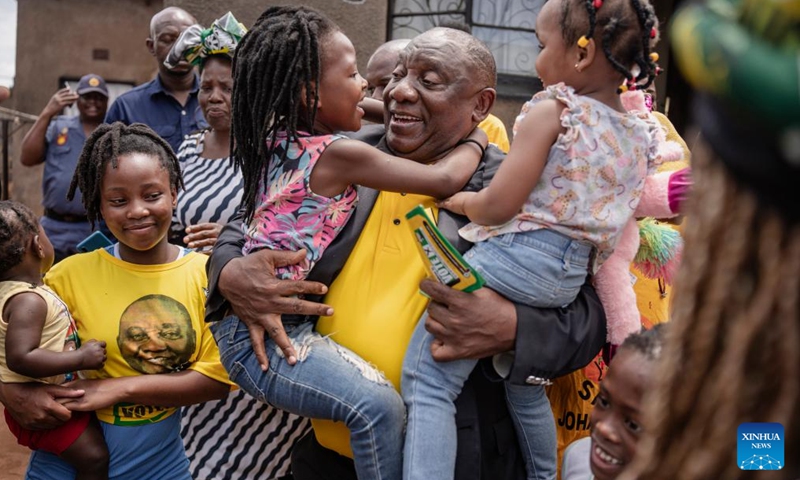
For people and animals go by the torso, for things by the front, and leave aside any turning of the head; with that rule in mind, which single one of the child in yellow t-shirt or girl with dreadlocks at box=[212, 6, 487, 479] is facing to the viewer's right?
the girl with dreadlocks

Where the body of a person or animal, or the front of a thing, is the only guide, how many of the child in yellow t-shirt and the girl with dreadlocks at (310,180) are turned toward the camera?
1

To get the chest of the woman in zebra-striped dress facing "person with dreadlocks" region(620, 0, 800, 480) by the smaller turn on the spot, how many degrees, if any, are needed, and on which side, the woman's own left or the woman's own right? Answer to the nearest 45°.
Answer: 0° — they already face them

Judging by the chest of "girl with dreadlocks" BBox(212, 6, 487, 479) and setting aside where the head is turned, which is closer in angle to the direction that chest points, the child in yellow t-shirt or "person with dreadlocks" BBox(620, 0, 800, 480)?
the person with dreadlocks

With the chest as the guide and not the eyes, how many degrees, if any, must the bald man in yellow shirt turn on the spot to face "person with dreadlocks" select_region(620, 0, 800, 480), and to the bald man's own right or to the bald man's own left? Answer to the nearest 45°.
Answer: approximately 45° to the bald man's own left

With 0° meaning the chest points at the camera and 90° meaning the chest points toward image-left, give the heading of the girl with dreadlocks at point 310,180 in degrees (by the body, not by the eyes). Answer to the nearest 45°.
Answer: approximately 270°

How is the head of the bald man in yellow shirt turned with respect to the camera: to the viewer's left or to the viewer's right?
to the viewer's left

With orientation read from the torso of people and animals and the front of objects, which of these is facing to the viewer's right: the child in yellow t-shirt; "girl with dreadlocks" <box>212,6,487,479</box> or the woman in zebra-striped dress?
the girl with dreadlocks

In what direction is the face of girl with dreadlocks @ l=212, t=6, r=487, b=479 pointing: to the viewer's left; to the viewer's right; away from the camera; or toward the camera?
to the viewer's right

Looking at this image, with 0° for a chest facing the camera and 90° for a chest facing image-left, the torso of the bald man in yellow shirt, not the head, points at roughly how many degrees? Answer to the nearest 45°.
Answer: approximately 45°

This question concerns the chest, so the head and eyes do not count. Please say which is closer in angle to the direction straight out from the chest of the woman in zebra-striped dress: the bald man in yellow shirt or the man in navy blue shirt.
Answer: the bald man in yellow shirt

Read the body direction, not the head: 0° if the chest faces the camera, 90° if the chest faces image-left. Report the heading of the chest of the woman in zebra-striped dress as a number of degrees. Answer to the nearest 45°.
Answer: approximately 0°

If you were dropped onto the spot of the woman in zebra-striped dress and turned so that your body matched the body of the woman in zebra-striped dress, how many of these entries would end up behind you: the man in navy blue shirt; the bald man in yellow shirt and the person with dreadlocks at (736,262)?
1

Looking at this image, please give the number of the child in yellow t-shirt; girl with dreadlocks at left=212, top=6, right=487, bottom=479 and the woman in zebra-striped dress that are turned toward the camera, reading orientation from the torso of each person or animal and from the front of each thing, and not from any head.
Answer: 2
